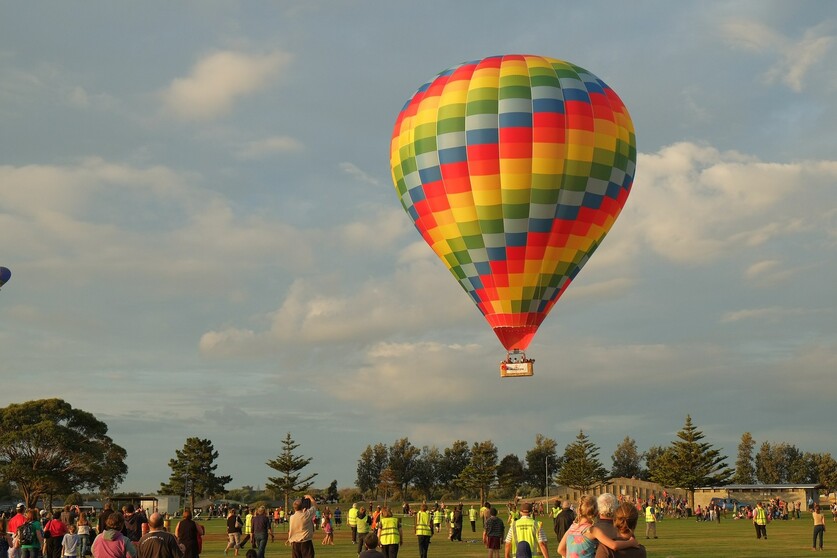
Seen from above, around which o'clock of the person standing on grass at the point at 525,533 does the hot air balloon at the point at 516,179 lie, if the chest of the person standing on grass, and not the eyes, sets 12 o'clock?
The hot air balloon is roughly at 12 o'clock from the person standing on grass.

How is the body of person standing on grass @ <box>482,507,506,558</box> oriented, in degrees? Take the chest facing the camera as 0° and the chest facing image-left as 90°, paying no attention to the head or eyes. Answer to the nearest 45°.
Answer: approximately 180°

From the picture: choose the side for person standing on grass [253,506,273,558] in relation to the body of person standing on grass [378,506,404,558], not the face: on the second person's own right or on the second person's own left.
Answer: on the second person's own left

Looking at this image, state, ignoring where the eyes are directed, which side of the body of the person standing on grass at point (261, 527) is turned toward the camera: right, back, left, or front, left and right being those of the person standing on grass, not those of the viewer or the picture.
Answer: back

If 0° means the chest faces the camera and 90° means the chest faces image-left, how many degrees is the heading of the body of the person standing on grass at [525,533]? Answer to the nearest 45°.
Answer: approximately 180°

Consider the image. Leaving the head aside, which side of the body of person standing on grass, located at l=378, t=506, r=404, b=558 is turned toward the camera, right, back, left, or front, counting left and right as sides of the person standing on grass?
back

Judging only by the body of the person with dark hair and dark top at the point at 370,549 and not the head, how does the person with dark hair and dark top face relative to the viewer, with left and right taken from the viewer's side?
facing away from the viewer

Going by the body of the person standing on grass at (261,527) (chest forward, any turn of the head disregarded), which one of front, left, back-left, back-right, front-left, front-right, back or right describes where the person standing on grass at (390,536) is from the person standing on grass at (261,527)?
back-right

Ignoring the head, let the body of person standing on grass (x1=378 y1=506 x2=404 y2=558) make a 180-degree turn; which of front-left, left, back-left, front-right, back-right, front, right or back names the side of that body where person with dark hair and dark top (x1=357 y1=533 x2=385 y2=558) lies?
front

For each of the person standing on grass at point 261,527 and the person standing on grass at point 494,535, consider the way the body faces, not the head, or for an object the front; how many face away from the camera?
2
